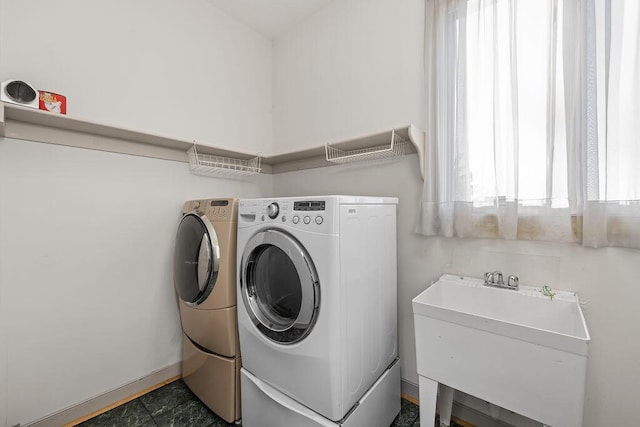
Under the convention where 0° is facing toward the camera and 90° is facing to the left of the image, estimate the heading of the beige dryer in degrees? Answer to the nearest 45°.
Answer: approximately 45°

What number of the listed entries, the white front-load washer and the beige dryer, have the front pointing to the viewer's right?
0

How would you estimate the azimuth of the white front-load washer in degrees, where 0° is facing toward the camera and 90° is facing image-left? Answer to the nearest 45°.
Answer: approximately 45°

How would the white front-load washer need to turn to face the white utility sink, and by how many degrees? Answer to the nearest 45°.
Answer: approximately 135° to its left

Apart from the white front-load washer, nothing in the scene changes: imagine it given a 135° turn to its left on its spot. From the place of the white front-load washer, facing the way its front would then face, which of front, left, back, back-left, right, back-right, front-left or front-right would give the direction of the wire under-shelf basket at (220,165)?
back-left

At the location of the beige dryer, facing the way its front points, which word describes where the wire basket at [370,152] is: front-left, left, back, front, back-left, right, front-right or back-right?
back-left
